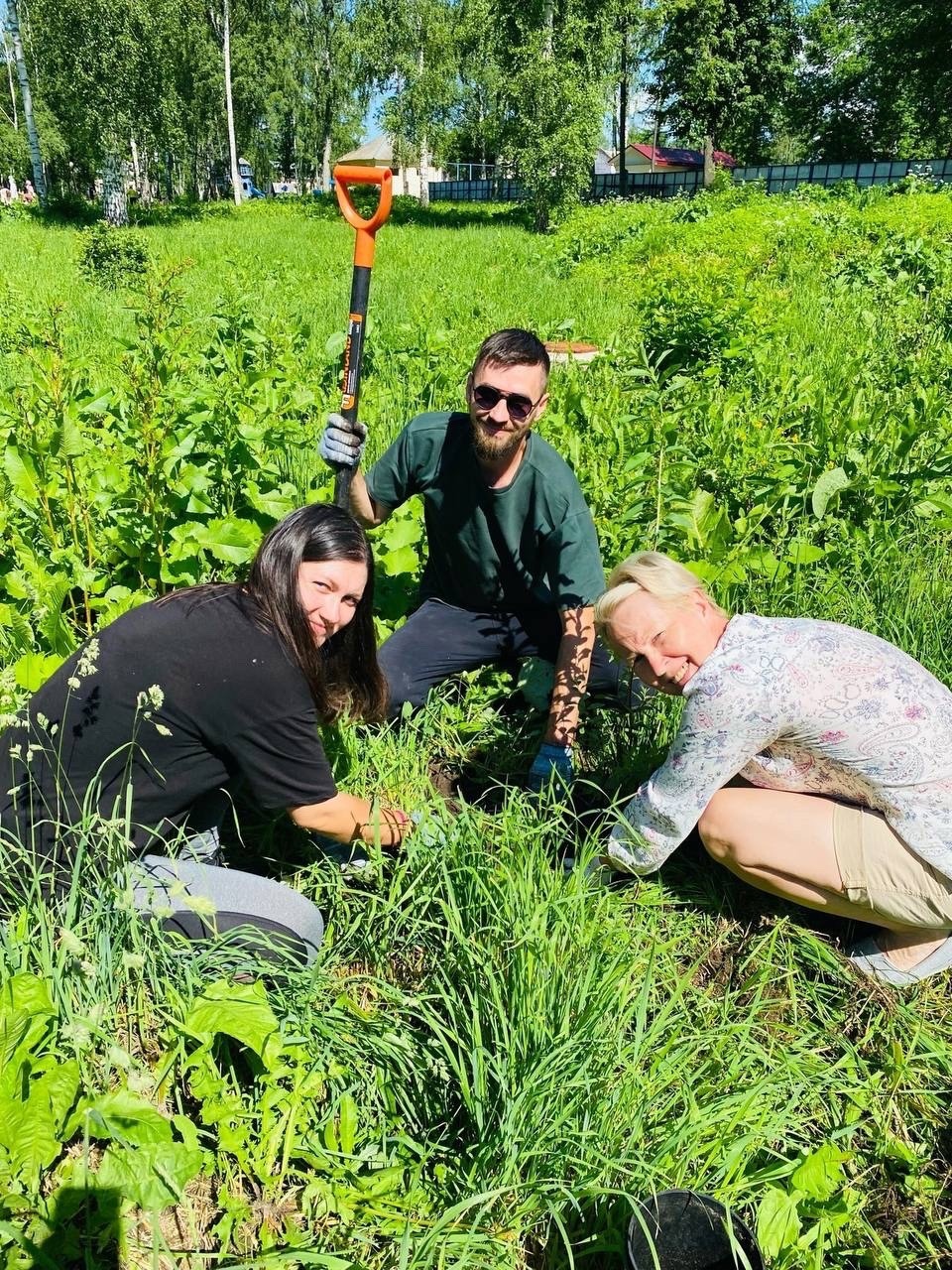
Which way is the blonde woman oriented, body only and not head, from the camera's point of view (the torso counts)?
to the viewer's left

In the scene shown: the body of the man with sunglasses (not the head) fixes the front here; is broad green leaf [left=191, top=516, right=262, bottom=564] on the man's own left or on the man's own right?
on the man's own right

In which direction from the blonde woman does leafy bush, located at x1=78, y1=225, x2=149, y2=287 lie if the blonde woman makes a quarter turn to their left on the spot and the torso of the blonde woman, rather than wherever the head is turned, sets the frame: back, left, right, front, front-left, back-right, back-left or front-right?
back-right

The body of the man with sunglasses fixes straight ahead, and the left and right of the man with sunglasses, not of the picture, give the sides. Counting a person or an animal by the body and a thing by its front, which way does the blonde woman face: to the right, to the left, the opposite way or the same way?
to the right

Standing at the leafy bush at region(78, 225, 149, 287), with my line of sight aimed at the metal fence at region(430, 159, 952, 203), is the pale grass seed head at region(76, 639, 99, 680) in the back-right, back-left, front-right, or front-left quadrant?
back-right

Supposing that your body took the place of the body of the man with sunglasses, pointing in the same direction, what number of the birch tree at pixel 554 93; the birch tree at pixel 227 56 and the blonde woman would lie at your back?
2

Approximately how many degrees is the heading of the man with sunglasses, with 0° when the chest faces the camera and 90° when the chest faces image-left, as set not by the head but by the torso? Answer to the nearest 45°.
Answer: approximately 0°

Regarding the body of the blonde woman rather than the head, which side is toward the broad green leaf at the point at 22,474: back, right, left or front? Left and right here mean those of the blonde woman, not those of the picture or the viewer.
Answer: front

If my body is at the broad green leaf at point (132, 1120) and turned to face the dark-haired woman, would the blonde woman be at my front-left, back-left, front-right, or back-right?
front-right

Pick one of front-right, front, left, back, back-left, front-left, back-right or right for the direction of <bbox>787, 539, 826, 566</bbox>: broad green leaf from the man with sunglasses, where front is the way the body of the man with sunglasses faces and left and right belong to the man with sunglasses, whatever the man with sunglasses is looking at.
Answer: left

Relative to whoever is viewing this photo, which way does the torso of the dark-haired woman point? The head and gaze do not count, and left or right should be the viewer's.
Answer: facing to the right of the viewer

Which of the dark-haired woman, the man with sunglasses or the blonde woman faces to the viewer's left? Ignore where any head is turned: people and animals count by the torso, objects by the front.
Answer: the blonde woman

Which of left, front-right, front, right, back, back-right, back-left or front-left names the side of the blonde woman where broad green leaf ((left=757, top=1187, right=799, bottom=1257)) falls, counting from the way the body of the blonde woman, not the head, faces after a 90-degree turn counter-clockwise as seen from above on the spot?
front

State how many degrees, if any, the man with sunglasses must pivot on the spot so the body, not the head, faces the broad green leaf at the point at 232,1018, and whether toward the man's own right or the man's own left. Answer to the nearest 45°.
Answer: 0° — they already face it

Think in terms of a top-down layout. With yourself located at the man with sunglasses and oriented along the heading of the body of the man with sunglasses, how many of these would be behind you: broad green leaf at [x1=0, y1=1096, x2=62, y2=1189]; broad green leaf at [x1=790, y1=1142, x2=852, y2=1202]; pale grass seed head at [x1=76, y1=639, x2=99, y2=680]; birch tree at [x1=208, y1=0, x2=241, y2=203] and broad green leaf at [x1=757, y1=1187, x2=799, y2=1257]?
1

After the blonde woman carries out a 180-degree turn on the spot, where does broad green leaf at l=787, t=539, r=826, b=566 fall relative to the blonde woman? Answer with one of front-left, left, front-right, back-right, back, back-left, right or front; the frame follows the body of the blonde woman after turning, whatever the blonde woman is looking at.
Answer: left

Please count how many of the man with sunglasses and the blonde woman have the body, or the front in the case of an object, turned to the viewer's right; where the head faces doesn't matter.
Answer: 0
